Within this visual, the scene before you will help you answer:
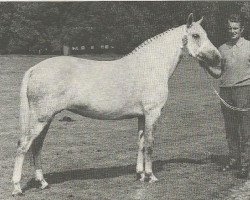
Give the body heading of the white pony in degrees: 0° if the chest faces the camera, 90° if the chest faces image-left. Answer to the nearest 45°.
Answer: approximately 270°
